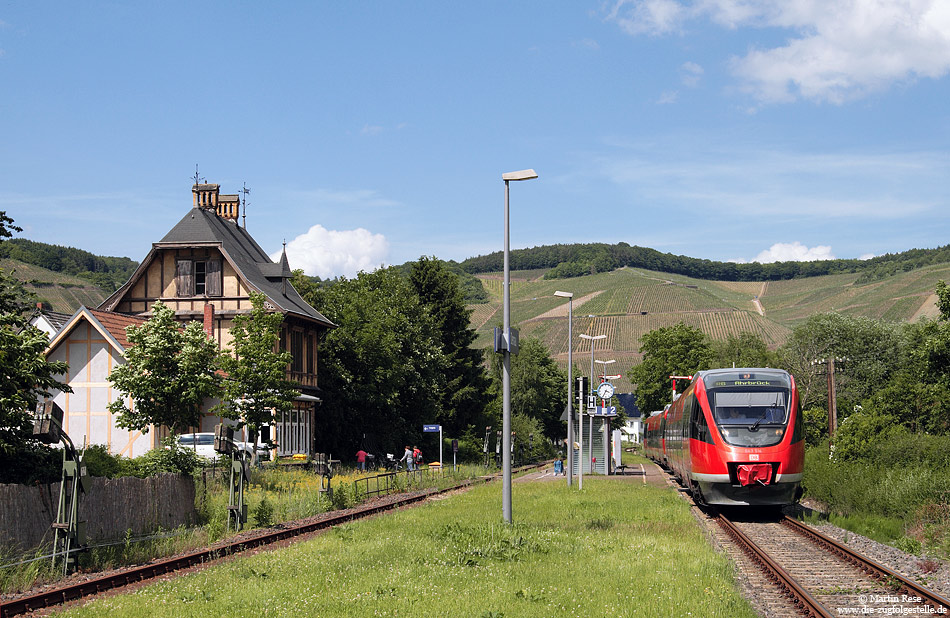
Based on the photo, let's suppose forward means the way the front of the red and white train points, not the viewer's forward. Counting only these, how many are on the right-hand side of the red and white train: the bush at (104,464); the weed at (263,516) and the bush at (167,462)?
3

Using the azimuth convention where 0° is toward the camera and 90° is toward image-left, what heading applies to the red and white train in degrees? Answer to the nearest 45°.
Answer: approximately 0°

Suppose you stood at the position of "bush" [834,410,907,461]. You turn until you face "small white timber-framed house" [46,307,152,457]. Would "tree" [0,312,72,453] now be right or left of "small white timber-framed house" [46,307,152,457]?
left

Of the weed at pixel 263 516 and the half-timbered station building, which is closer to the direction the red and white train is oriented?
the weed

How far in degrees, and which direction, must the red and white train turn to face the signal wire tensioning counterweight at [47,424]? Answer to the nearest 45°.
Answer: approximately 45° to its right

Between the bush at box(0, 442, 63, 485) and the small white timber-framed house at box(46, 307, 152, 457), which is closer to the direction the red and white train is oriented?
the bush

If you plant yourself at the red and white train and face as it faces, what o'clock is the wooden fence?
The wooden fence is roughly at 2 o'clock from the red and white train.

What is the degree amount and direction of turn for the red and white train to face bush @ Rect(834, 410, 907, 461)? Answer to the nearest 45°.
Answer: approximately 135° to its left

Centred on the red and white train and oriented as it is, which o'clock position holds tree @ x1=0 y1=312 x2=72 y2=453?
The tree is roughly at 2 o'clock from the red and white train.

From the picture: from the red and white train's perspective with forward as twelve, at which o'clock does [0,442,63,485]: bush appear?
The bush is roughly at 2 o'clock from the red and white train.

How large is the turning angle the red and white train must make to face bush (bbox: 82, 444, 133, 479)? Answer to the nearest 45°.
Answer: approximately 90° to its right

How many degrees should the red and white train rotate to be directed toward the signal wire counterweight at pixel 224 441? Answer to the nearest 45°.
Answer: approximately 90° to its right

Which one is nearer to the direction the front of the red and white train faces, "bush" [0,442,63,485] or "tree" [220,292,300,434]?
the bush
